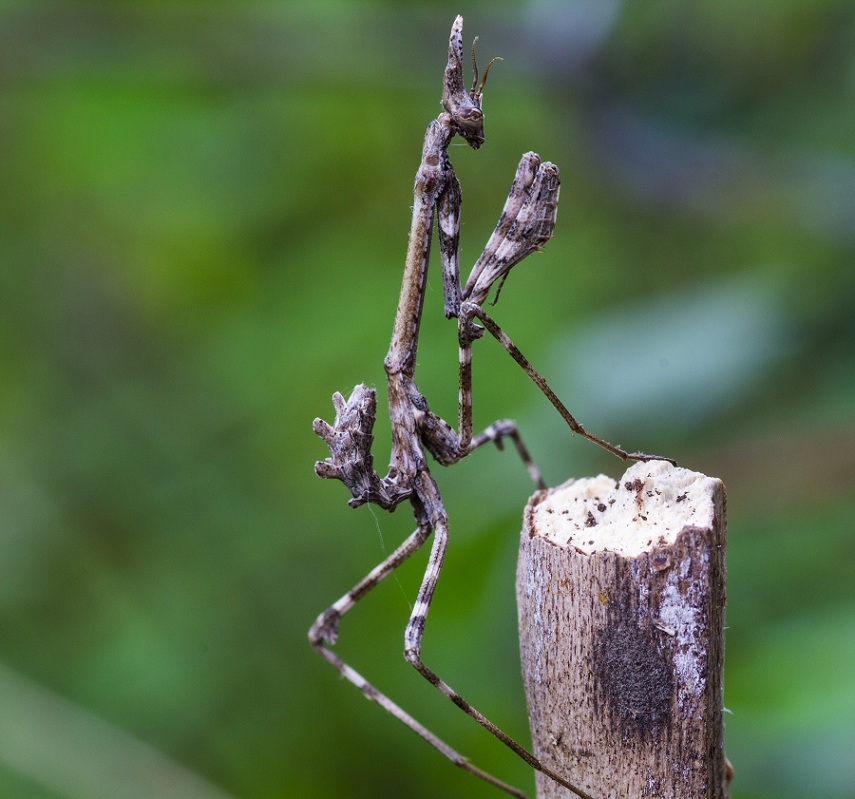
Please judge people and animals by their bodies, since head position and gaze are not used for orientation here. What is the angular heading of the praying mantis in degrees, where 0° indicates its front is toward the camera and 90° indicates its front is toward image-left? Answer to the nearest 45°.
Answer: approximately 270°
